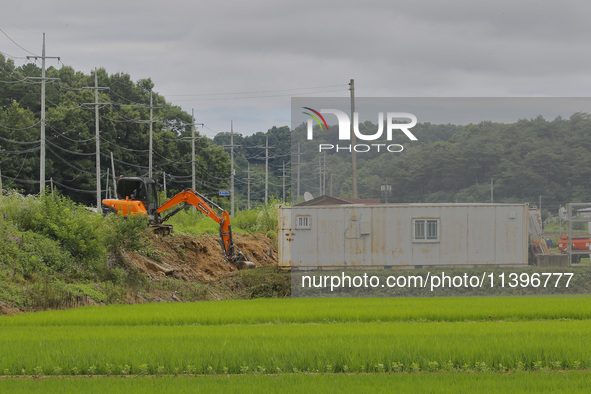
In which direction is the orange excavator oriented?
to the viewer's right

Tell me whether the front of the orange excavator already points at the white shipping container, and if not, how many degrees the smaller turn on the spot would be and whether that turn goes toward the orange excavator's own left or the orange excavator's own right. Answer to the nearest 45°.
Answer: approximately 45° to the orange excavator's own right
